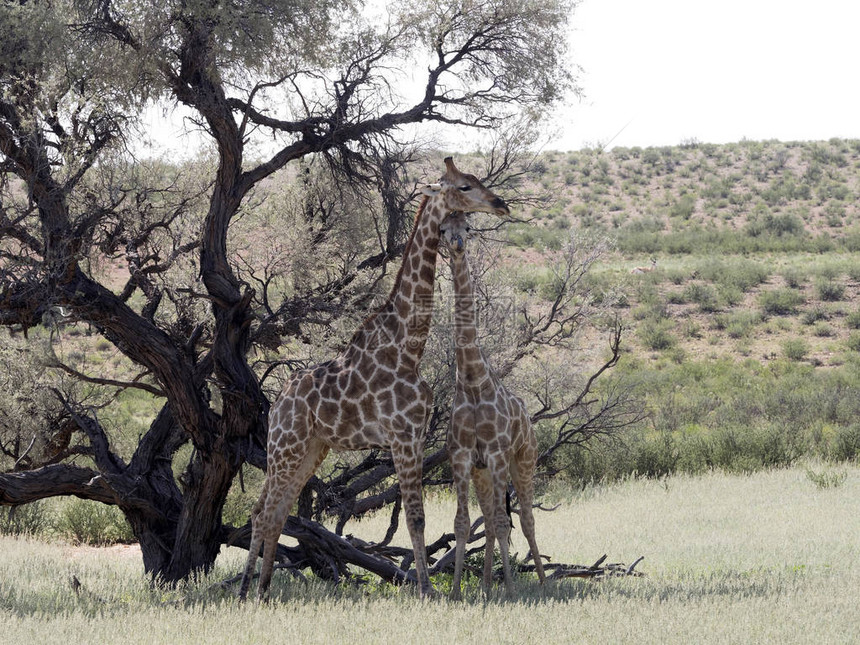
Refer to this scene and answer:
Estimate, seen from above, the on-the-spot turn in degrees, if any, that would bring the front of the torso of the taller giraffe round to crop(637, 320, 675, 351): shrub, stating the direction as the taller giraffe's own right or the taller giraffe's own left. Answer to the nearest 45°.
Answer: approximately 90° to the taller giraffe's own left

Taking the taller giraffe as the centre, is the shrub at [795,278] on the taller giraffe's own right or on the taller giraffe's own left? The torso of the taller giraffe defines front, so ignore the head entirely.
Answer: on the taller giraffe's own left

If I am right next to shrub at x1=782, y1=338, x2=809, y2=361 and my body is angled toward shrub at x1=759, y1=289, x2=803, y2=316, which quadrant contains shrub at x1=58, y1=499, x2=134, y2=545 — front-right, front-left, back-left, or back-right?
back-left

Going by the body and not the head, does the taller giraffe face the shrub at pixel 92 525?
no

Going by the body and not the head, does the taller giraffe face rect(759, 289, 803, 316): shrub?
no

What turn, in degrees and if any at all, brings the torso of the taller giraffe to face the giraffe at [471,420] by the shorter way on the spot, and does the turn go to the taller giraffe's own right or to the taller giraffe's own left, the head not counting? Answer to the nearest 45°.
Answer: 0° — it already faces it

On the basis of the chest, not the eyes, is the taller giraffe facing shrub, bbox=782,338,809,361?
no

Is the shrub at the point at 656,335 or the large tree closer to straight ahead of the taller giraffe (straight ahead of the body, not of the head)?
the shrub

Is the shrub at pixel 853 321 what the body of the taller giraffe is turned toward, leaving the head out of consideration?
no

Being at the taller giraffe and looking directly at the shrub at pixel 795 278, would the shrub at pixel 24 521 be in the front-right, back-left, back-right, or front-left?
front-left

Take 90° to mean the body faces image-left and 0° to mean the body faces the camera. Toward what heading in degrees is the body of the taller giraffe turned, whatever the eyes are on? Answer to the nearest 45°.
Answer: approximately 270°

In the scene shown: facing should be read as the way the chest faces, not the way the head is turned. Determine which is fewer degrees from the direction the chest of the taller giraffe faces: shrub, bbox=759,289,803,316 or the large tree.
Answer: the shrub

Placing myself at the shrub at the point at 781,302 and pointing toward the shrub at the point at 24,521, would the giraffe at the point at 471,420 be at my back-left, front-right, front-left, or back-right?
front-left
